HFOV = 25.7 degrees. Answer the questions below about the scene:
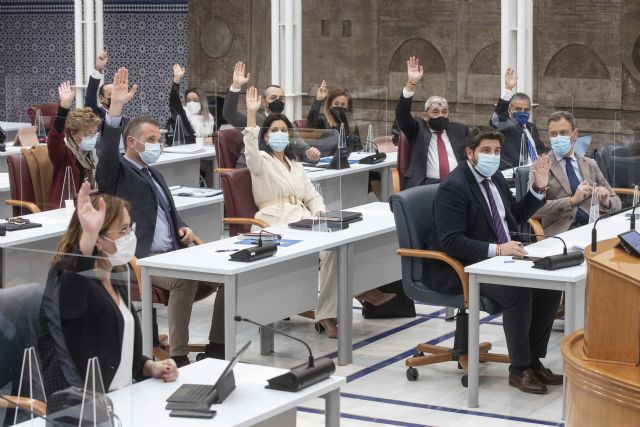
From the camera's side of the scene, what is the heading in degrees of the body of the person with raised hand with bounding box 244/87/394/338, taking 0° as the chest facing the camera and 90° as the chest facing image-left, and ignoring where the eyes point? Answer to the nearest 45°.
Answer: approximately 315°

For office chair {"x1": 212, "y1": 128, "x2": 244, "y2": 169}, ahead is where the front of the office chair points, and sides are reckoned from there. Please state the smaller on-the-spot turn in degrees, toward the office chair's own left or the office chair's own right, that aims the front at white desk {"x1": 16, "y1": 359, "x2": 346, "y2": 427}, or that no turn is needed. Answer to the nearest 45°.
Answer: approximately 45° to the office chair's own right

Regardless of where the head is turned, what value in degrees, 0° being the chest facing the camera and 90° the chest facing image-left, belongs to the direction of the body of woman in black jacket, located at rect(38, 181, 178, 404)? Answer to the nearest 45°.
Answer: approximately 315°
